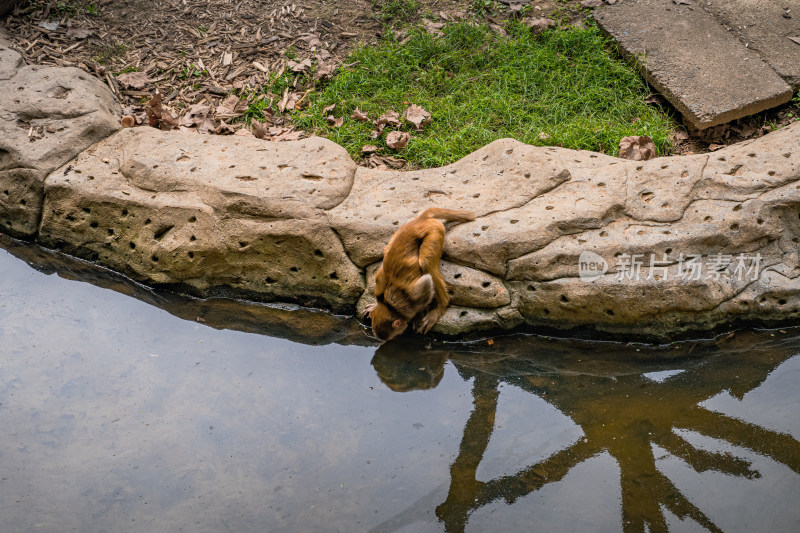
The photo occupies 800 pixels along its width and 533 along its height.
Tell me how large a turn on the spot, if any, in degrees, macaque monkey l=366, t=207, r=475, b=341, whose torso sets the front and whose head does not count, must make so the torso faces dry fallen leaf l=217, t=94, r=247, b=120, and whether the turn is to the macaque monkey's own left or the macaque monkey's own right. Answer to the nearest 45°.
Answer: approximately 90° to the macaque monkey's own right

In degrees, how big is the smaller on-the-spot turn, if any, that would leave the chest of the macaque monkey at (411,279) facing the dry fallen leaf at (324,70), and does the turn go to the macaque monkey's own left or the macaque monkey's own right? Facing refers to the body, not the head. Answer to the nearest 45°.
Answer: approximately 135° to the macaque monkey's own right

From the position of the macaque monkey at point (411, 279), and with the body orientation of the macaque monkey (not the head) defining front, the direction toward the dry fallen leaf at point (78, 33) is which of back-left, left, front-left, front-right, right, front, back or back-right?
right

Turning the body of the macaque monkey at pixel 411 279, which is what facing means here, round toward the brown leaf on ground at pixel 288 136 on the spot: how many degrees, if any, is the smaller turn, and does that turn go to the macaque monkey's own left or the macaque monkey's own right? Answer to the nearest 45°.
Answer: approximately 90° to the macaque monkey's own right

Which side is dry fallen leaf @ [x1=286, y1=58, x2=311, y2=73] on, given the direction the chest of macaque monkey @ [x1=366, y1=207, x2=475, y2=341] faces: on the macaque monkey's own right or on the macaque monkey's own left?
on the macaque monkey's own right

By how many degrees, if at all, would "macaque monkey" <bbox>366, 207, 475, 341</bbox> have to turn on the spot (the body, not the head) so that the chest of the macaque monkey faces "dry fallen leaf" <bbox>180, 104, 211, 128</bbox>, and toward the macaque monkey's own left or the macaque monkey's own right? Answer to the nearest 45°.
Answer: approximately 90° to the macaque monkey's own right

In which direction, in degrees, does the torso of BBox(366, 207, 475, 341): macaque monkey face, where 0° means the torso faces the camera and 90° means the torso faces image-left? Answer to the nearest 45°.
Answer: approximately 45°

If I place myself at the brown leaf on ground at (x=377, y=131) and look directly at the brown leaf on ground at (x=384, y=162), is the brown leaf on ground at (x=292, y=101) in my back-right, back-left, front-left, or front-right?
back-right

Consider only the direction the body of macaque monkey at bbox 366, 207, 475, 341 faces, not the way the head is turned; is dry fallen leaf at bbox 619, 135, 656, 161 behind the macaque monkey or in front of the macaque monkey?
behind

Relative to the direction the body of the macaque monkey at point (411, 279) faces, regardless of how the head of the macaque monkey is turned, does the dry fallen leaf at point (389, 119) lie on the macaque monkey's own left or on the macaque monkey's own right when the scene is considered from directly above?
on the macaque monkey's own right

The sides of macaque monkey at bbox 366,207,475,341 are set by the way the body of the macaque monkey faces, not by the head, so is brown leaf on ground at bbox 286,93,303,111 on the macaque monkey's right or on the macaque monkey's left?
on the macaque monkey's right

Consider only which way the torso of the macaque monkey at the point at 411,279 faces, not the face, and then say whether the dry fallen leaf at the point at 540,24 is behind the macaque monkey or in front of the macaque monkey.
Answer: behind

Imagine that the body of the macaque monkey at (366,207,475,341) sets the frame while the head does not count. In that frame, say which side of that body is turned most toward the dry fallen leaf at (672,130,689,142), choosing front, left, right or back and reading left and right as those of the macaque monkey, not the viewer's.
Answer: back
